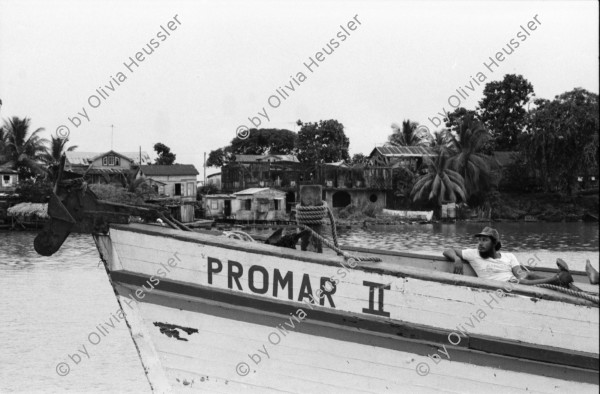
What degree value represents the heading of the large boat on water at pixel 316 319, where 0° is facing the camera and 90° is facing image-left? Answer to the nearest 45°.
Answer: approximately 90°

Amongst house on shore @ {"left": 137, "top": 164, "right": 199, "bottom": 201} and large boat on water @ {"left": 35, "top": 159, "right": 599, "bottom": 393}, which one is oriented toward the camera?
the house on shore

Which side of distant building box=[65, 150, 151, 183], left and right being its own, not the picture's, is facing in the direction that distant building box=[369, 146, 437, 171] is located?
left

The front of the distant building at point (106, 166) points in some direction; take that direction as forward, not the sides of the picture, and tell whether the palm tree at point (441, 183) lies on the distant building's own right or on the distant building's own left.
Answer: on the distant building's own left

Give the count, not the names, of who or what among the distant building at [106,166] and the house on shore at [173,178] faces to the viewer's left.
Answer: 0

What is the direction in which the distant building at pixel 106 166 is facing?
toward the camera

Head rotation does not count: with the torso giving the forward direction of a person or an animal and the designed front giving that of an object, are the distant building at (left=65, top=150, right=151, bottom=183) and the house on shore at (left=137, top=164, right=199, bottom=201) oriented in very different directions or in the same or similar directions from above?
same or similar directions

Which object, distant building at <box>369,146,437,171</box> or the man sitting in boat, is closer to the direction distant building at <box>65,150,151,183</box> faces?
the man sitting in boat

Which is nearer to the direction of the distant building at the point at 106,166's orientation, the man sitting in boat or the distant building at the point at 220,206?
the man sitting in boat

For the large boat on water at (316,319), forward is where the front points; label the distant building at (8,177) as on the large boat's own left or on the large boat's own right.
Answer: on the large boat's own right
